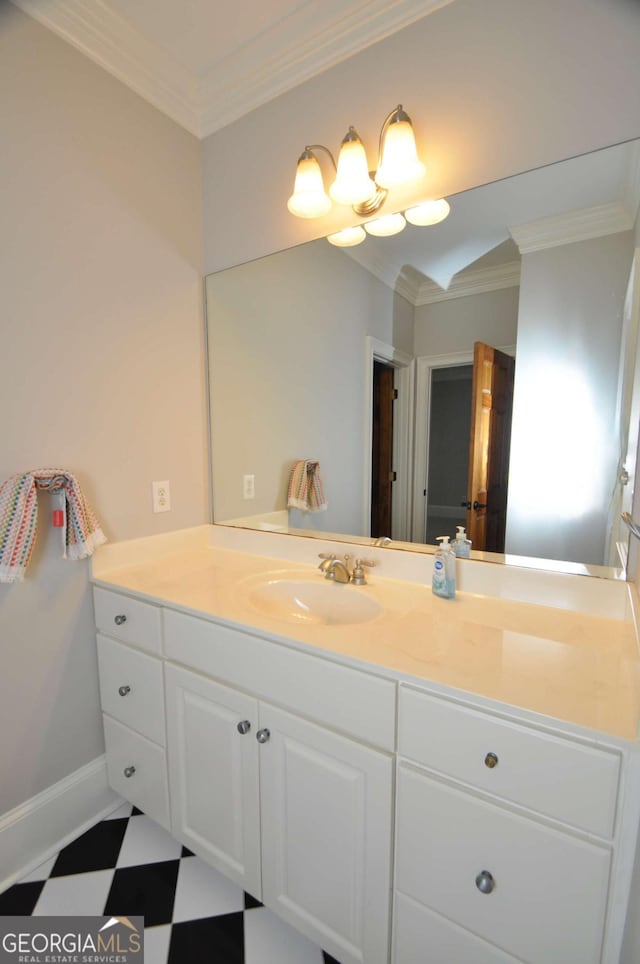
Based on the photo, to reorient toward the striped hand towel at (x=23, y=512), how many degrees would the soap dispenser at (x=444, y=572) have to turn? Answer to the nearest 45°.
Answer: approximately 45° to its right

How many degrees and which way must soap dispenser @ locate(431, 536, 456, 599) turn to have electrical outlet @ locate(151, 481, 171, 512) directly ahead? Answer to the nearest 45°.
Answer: approximately 45° to its right

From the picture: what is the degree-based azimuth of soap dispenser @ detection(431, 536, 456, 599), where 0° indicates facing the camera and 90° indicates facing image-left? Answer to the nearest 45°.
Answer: approximately 45°
